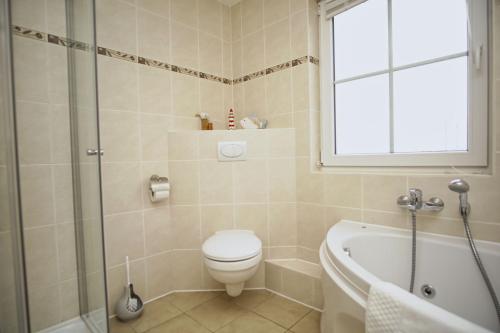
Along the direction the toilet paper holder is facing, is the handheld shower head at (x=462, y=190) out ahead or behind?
ahead

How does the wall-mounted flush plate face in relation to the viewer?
toward the camera

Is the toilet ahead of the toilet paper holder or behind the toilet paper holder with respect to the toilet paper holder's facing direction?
ahead

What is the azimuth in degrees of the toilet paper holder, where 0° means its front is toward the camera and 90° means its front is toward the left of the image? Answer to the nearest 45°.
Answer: approximately 315°

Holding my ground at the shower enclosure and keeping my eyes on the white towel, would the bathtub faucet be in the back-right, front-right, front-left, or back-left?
front-left

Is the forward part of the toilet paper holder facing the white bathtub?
yes

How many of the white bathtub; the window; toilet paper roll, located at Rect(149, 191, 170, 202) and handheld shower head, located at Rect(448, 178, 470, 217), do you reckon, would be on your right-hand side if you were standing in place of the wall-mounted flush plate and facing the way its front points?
1

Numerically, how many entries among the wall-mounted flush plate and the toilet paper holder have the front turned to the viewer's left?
0

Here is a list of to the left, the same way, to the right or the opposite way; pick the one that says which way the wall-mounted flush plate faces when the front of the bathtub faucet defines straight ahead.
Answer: to the left

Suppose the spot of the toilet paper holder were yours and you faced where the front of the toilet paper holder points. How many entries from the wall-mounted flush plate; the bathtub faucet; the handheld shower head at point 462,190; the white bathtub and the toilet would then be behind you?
0

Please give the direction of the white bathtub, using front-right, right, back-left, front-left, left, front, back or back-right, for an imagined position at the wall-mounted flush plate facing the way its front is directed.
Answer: front-left

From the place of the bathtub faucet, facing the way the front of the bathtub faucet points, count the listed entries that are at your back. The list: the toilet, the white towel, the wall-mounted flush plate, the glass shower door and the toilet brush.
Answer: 0

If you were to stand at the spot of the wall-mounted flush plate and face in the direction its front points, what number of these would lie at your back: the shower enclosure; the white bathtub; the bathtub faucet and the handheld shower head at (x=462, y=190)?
0

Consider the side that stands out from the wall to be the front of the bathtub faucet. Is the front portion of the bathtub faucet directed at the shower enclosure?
yes

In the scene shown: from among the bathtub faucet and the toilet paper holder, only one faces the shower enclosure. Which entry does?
the bathtub faucet

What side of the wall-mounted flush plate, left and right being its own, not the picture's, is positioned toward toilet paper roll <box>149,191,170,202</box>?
right

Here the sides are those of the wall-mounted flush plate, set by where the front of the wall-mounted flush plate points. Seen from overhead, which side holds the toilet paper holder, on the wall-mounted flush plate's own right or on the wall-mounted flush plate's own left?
on the wall-mounted flush plate's own right
